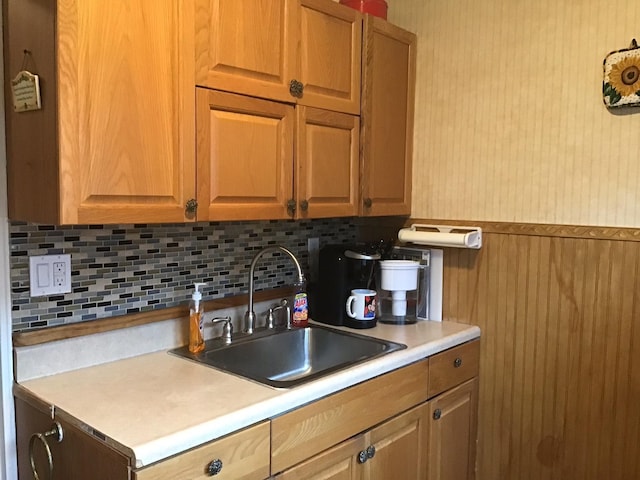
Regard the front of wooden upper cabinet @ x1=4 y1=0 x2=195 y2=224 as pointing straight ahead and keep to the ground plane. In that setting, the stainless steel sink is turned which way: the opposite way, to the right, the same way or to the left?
the same way

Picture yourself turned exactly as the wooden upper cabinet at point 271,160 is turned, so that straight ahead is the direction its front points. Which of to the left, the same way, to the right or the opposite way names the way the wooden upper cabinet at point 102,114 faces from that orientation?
the same way

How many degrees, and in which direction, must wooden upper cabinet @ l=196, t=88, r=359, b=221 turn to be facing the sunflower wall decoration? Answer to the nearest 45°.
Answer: approximately 45° to its left

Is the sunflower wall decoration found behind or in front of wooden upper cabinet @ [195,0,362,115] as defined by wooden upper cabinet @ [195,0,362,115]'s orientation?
in front

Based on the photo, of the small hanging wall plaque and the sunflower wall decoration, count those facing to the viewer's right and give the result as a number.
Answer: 0

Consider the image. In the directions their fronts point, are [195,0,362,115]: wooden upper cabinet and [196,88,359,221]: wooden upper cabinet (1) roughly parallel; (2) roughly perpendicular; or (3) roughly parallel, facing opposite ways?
roughly parallel

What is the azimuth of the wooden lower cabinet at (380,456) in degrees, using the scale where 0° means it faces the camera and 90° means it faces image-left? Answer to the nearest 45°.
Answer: approximately 315°

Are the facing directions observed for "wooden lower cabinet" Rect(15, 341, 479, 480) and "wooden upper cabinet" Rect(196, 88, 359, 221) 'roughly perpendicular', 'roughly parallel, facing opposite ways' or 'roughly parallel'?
roughly parallel

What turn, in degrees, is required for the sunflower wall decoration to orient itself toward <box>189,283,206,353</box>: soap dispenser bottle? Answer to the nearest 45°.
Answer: approximately 45° to its right

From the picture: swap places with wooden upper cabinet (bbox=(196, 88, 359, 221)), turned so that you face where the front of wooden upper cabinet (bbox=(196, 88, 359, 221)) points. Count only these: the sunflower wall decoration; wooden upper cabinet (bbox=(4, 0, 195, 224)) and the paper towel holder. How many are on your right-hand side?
1

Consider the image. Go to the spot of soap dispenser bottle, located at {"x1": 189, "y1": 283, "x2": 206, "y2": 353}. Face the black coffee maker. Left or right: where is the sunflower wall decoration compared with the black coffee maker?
right

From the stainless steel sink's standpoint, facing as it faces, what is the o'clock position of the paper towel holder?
The paper towel holder is roughly at 10 o'clock from the stainless steel sink.

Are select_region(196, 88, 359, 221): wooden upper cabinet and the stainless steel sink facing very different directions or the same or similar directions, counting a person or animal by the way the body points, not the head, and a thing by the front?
same or similar directions

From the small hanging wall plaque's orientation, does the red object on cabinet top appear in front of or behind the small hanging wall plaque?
behind

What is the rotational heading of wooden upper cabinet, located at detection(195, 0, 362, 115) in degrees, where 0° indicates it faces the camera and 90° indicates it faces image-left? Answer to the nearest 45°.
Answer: approximately 315°

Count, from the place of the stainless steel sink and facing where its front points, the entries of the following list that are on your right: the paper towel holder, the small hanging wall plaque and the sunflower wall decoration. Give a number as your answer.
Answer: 1
